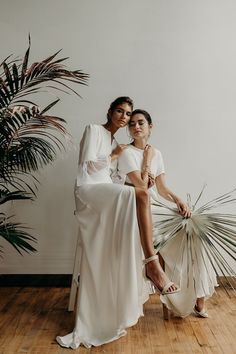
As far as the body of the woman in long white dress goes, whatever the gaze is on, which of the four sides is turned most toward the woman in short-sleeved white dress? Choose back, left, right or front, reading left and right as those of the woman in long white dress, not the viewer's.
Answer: left
